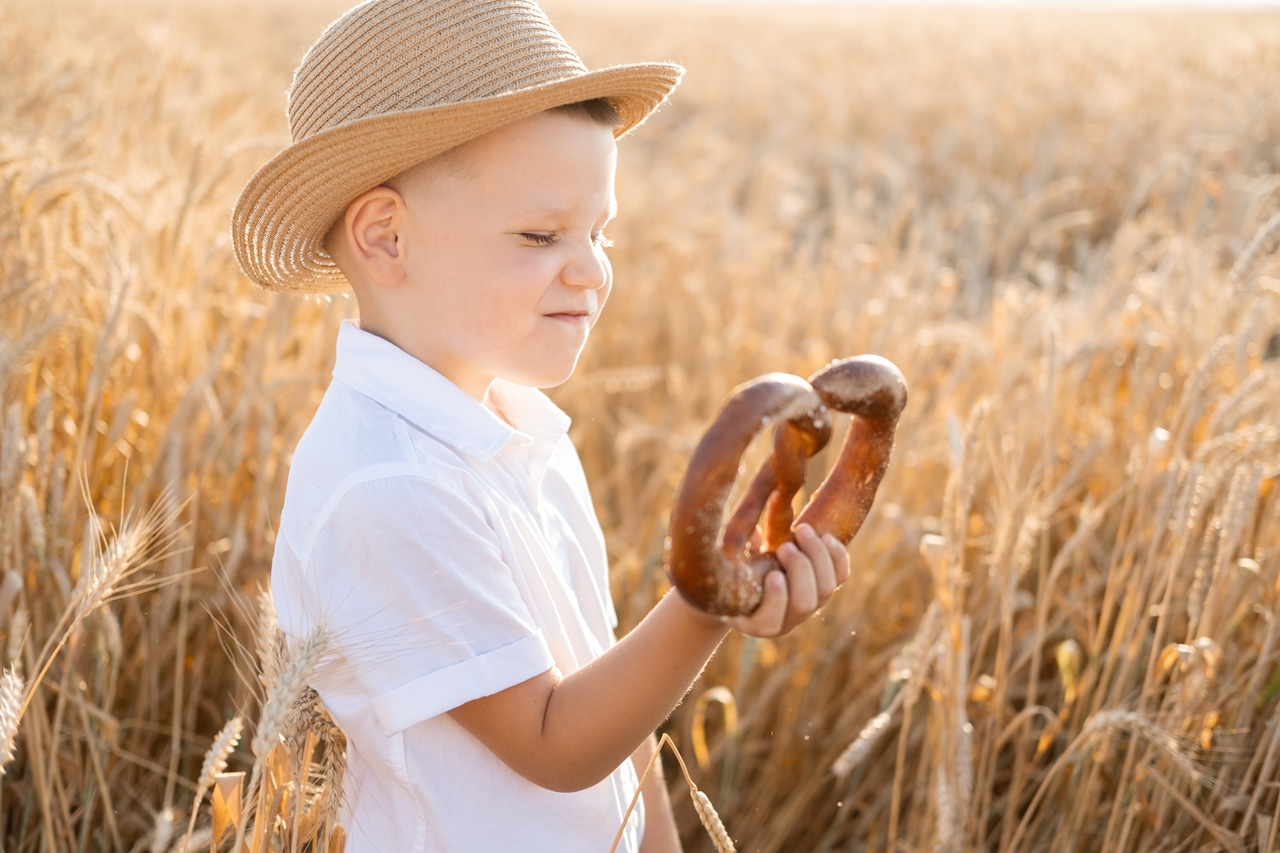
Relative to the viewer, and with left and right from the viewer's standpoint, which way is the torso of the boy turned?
facing to the right of the viewer

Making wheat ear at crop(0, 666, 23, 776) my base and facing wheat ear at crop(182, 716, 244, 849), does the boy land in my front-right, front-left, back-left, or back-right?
front-left

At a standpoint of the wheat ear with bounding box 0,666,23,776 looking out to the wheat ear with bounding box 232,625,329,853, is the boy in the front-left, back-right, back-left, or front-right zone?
front-left
